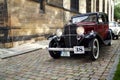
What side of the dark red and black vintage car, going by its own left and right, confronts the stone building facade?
right

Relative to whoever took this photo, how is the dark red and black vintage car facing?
facing the viewer and to the left of the viewer
